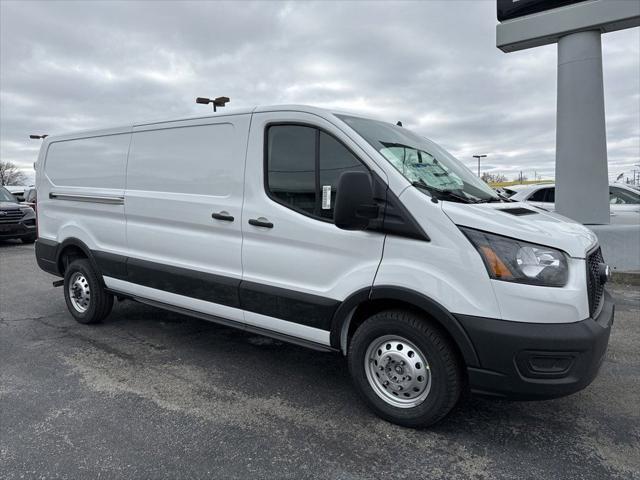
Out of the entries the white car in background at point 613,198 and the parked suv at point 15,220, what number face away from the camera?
0

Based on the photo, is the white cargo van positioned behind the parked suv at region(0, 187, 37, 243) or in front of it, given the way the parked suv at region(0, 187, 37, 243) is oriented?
in front

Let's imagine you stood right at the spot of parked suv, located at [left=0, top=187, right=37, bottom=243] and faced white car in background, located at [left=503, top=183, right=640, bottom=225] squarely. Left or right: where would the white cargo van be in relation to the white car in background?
right

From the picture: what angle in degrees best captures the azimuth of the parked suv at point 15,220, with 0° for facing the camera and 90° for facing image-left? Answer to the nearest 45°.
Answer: approximately 315°

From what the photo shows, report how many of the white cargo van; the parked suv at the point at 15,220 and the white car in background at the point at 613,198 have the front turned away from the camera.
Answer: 0

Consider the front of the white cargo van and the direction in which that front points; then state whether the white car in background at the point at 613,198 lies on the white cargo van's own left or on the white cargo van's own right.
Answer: on the white cargo van's own left

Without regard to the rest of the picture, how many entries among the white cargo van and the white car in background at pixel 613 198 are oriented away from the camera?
0

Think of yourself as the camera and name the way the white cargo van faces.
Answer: facing the viewer and to the right of the viewer
